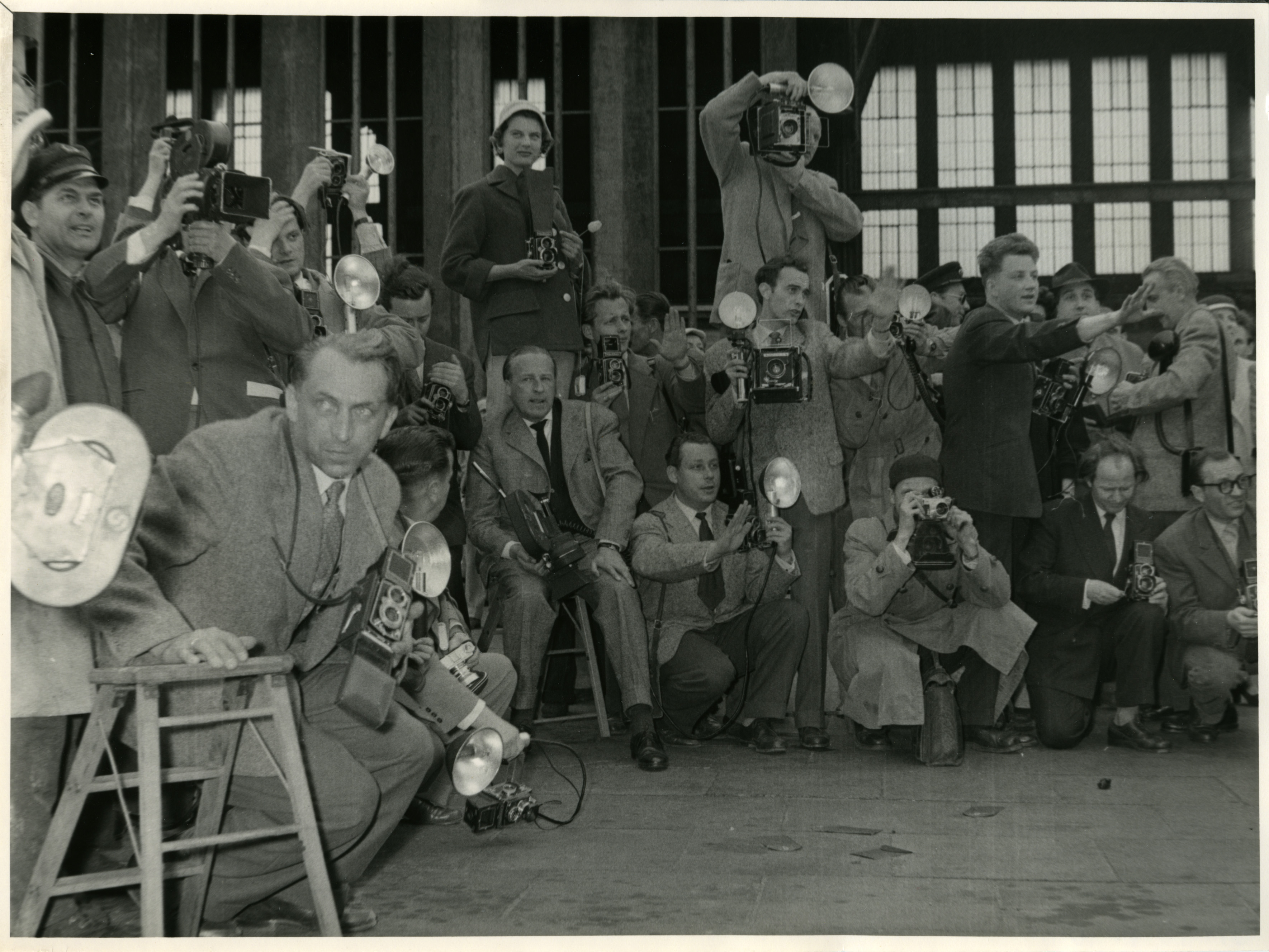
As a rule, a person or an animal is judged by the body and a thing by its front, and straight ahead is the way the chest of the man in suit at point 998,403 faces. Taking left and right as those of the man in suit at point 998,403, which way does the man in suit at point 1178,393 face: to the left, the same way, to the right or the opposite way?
the opposite way

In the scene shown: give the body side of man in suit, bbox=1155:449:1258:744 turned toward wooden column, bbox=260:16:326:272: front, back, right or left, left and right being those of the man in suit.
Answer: right

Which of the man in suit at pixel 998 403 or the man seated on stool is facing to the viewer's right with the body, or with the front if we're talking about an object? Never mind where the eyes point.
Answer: the man in suit

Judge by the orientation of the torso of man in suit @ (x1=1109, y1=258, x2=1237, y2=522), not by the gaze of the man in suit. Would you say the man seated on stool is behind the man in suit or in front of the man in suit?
in front

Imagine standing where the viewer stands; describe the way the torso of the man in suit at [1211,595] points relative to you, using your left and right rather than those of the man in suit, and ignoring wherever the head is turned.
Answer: facing the viewer and to the right of the viewer

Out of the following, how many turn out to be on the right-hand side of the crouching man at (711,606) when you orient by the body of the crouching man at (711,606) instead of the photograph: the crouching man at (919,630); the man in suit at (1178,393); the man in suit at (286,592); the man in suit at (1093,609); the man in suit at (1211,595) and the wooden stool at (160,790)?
2

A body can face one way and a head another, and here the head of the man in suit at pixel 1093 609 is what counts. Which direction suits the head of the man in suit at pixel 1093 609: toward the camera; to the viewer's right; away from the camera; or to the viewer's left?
toward the camera

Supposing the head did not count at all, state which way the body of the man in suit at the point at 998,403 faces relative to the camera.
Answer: to the viewer's right

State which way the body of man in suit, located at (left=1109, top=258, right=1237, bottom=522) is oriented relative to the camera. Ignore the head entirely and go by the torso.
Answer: to the viewer's left

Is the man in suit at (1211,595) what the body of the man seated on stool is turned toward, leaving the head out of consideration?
no

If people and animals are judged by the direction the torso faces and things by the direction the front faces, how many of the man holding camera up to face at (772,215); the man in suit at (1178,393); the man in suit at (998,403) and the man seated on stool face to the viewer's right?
1

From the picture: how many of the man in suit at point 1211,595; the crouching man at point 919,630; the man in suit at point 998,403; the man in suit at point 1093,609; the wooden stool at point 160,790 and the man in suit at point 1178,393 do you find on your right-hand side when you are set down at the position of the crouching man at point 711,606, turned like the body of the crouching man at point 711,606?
1

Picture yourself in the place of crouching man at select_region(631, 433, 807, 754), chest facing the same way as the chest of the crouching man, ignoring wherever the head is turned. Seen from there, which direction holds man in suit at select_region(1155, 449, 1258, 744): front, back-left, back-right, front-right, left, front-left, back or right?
front-left

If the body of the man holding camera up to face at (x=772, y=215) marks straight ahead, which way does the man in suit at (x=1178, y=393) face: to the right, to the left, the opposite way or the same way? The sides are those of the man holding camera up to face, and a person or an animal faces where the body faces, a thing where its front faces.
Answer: to the right

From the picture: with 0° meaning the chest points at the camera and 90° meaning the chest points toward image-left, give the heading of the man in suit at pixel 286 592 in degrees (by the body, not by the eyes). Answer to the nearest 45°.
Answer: approximately 315°

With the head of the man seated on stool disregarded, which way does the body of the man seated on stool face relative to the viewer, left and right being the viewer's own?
facing the viewer

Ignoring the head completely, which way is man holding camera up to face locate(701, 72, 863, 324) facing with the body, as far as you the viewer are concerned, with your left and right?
facing the viewer
